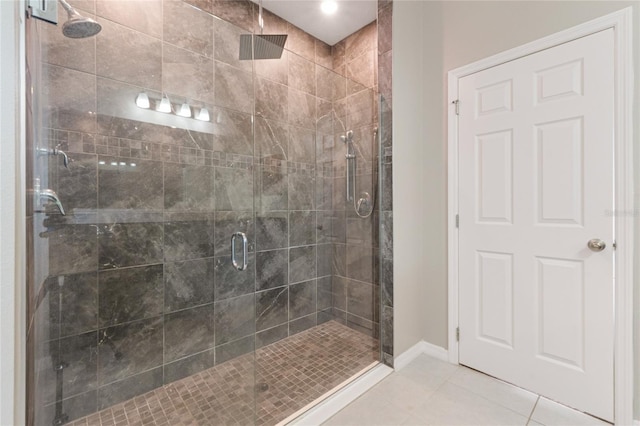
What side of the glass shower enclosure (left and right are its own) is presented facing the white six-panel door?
left

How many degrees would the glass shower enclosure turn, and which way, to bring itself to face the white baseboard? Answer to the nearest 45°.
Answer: approximately 45° to its left

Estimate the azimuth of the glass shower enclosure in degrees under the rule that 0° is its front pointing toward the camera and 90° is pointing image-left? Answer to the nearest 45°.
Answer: approximately 315°
